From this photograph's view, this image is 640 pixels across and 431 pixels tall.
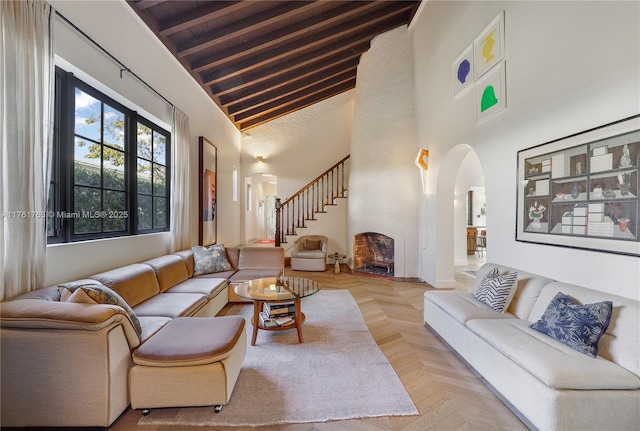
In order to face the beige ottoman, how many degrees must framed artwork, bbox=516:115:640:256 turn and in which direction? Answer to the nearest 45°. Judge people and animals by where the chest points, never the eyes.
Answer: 0° — it already faces it

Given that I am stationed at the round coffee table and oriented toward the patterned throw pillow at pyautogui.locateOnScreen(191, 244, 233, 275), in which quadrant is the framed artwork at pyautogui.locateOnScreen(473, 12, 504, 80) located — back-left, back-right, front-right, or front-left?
back-right

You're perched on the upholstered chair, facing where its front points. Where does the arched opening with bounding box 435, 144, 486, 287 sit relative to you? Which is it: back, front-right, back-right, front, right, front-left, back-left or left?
front-left

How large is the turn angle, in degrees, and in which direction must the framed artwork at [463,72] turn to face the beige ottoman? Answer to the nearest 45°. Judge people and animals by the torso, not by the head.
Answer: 0° — it already faces it

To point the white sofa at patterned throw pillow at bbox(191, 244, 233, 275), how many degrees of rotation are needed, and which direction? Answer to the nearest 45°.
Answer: approximately 45° to its right

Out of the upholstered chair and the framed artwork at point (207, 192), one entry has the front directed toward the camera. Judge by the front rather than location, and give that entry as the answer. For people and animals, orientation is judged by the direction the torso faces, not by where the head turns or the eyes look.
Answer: the upholstered chair

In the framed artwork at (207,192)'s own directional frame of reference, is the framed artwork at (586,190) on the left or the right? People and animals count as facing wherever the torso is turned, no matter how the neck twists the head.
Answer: on its right

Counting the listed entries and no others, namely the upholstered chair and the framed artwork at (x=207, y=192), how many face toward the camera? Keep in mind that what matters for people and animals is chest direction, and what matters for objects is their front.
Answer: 1

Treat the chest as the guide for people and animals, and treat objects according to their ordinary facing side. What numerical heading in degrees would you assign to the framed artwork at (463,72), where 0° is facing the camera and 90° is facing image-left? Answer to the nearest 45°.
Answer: approximately 45°

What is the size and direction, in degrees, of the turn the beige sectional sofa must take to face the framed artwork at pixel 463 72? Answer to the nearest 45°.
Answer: approximately 45° to its left

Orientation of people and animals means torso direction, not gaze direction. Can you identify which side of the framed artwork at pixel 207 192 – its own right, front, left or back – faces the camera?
right

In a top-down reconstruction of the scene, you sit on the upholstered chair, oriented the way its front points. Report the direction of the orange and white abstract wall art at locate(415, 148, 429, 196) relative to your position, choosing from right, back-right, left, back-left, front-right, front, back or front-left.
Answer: front-left

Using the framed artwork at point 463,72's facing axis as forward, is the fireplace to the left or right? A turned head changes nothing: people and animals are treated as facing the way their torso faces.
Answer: on its right

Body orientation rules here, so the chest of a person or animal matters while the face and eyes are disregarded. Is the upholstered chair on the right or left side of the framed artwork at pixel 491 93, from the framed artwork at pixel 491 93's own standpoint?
on its right

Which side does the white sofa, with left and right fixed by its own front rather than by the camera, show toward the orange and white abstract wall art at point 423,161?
right

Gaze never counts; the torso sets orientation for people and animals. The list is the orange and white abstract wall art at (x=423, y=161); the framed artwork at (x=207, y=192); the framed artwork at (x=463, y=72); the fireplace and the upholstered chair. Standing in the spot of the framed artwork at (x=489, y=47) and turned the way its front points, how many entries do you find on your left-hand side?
0

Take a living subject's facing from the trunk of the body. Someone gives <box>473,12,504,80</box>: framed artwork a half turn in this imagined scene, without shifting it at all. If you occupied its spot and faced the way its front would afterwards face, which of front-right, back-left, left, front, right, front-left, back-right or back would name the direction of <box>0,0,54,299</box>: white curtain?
back

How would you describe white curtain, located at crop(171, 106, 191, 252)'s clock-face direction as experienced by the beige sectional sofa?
The white curtain is roughly at 8 o'clock from the beige sectional sofa.

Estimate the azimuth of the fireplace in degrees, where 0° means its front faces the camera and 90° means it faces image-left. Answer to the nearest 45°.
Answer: approximately 45°

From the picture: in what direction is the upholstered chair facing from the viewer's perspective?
toward the camera
